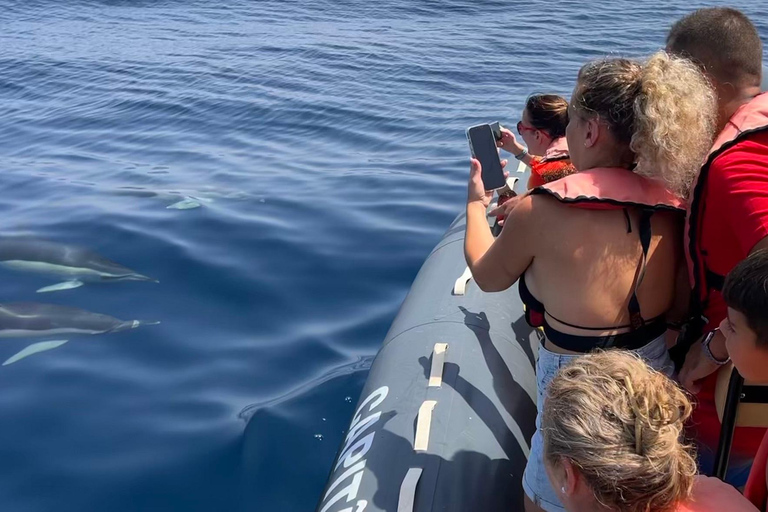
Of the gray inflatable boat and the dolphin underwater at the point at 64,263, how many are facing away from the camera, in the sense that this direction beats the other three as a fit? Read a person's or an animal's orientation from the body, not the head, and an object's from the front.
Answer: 1

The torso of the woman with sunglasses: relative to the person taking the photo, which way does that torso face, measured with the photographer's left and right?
facing away from the viewer and to the left of the viewer

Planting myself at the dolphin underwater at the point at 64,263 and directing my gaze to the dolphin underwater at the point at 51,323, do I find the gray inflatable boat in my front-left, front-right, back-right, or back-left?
front-left

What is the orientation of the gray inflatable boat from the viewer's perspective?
away from the camera

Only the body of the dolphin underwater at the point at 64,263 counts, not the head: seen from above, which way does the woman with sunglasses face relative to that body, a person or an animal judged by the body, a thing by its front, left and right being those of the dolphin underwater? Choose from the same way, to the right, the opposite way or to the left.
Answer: to the left

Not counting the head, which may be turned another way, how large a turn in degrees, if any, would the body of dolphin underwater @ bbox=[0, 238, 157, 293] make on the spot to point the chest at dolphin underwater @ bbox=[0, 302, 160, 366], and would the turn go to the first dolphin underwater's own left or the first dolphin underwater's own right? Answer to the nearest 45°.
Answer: approximately 90° to the first dolphin underwater's own right

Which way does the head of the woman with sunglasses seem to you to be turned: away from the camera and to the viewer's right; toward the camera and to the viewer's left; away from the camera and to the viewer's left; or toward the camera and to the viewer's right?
away from the camera and to the viewer's left

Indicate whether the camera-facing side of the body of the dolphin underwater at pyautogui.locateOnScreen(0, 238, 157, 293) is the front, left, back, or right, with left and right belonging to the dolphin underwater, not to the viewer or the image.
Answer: right
